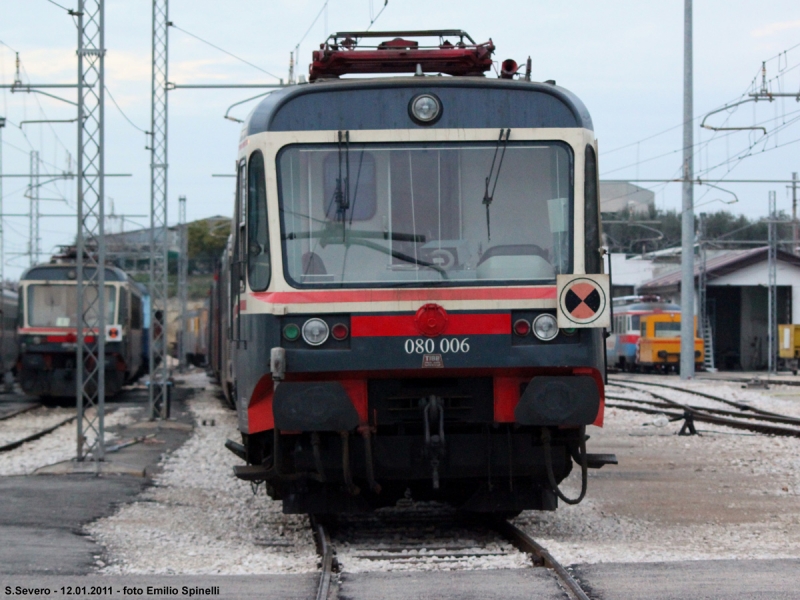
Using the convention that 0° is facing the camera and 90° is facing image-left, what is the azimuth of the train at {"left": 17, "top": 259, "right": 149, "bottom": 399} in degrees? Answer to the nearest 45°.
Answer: approximately 0°

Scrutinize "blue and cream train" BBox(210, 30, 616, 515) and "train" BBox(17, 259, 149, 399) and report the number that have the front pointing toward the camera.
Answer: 2

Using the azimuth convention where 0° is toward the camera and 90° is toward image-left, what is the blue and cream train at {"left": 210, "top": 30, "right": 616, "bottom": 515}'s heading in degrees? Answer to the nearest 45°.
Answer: approximately 0°

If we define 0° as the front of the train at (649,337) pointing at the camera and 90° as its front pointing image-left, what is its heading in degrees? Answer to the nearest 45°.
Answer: approximately 315°

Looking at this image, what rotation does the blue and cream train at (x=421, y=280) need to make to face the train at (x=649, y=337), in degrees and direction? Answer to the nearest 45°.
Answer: approximately 180°

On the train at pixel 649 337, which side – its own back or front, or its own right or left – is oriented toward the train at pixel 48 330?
right

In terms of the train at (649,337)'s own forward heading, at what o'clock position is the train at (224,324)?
the train at (224,324) is roughly at 2 o'clock from the train at (649,337).

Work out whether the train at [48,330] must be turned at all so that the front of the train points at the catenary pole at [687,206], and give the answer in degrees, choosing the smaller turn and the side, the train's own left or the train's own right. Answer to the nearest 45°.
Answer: approximately 90° to the train's own left
